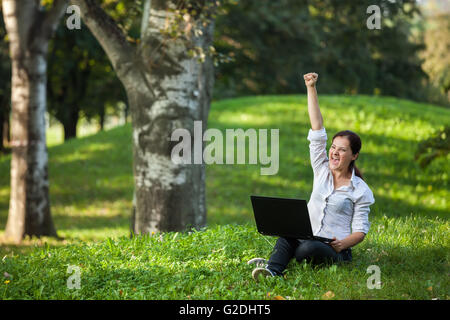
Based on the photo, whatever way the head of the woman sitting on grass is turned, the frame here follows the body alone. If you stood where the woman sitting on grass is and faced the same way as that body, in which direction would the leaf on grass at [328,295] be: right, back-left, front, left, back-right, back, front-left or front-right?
front-left

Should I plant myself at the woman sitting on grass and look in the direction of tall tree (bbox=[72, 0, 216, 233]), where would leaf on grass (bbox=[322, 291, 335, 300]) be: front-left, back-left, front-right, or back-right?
back-left

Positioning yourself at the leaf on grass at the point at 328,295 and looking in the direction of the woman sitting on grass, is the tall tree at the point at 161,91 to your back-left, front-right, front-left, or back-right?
front-left

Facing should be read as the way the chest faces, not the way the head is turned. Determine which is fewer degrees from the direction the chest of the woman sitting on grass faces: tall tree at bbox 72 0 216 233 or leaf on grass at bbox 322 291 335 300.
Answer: the leaf on grass

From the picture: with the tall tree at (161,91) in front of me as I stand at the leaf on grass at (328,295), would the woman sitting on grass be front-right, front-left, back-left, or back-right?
front-right

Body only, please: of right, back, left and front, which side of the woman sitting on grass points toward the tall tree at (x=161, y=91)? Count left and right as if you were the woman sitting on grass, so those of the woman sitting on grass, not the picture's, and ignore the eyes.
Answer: right

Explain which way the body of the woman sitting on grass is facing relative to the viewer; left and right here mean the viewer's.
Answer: facing the viewer and to the left of the viewer
